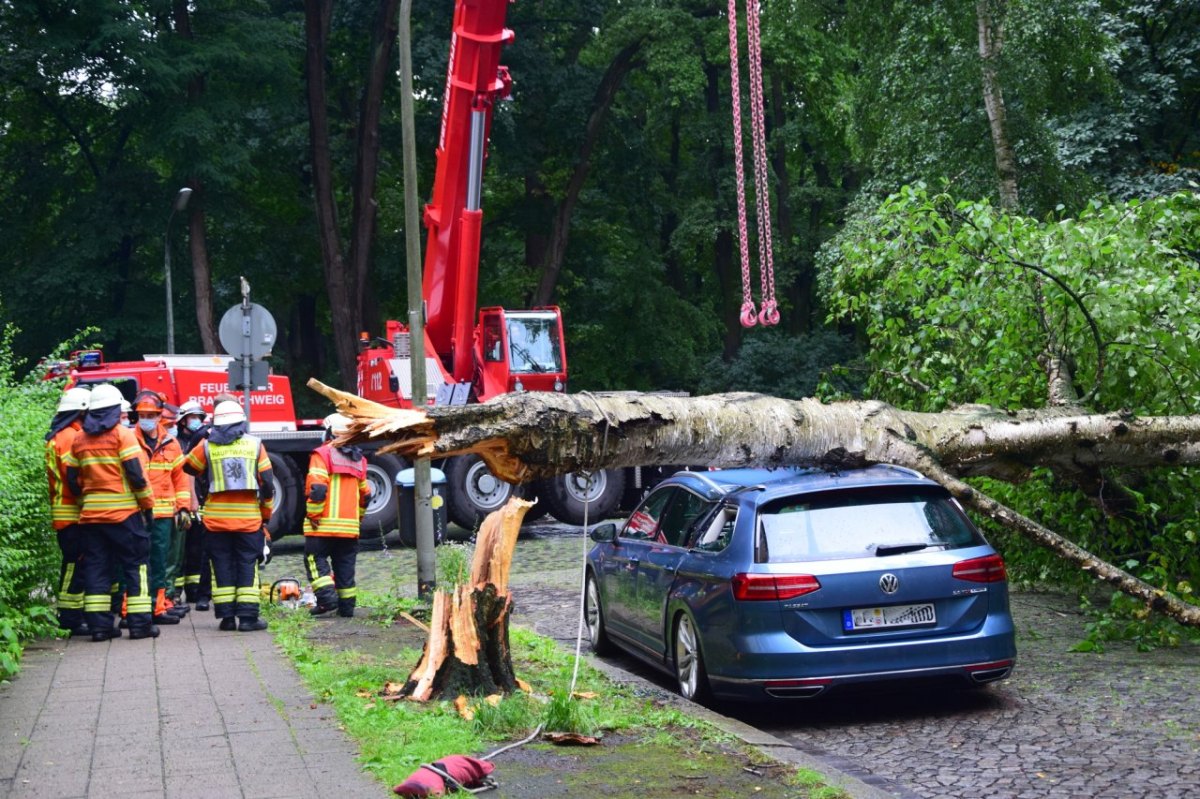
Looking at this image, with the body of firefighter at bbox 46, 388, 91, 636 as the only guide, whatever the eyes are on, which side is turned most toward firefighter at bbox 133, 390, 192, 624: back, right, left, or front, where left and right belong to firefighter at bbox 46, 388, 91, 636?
front

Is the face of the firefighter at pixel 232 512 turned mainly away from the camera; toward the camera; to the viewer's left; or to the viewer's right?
away from the camera

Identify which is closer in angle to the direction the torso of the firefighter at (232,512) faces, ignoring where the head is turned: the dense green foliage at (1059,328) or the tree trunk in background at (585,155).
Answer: the tree trunk in background

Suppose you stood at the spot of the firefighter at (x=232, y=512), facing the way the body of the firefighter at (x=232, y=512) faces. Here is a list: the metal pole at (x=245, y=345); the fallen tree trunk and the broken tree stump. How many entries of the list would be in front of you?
1

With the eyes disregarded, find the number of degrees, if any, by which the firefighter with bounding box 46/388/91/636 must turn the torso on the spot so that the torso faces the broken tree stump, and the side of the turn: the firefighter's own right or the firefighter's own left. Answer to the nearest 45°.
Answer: approximately 90° to the firefighter's own right

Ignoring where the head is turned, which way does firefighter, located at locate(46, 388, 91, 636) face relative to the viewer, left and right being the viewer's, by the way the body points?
facing away from the viewer and to the right of the viewer

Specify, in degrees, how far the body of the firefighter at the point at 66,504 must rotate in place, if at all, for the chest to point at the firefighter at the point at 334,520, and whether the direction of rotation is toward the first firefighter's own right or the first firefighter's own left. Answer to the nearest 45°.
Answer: approximately 45° to the first firefighter's own right

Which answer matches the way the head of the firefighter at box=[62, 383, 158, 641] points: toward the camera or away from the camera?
away from the camera

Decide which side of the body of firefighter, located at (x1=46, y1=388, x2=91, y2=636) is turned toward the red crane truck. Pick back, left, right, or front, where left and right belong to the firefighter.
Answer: front

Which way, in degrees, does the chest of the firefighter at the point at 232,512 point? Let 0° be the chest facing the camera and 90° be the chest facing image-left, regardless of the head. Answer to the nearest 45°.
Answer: approximately 180°

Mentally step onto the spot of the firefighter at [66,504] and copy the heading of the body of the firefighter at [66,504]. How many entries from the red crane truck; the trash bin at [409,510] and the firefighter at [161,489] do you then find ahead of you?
3

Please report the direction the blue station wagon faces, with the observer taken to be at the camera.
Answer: facing away from the viewer and to the left of the viewer

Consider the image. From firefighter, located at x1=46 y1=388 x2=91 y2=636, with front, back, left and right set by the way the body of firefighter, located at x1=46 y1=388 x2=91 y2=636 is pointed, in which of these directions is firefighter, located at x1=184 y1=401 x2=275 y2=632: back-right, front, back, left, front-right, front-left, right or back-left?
front-right

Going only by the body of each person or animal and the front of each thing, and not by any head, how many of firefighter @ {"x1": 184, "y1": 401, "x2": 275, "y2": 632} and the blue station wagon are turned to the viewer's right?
0
